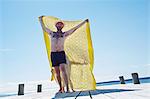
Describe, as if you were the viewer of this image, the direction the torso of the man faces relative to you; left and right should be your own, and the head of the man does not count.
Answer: facing the viewer
